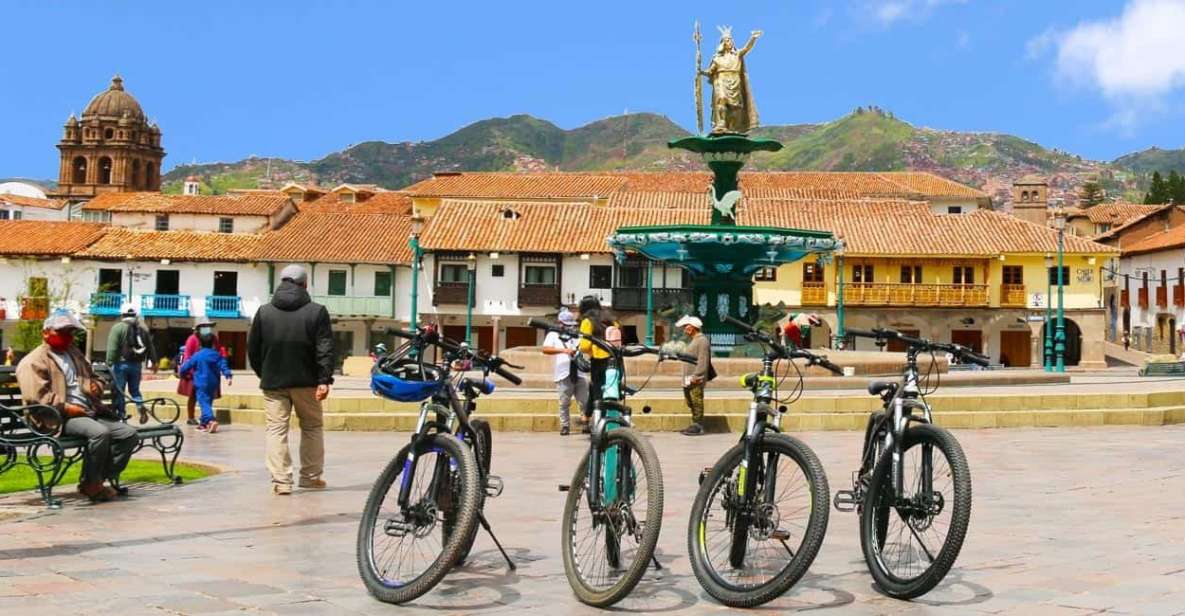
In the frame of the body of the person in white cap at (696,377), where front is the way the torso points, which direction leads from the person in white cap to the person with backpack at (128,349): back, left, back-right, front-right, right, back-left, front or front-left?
front

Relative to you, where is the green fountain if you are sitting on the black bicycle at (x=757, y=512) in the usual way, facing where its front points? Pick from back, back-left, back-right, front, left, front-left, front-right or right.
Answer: back

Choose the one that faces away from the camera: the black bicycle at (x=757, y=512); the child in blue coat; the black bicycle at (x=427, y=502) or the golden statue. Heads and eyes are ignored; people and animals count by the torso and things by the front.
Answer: the child in blue coat

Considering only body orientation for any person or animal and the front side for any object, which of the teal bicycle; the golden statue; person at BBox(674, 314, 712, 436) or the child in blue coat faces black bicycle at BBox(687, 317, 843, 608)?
the golden statue

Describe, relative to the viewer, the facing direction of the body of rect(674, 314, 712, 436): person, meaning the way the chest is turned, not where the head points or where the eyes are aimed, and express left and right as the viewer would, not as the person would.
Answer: facing to the left of the viewer

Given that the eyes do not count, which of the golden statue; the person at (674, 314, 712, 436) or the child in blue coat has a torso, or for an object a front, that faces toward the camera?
the golden statue

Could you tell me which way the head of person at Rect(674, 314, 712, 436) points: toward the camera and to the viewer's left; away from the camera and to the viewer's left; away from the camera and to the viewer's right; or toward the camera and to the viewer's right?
toward the camera and to the viewer's left

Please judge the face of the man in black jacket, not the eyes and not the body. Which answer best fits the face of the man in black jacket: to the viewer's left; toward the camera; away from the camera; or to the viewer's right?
away from the camera

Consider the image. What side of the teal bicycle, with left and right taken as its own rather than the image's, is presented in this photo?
front

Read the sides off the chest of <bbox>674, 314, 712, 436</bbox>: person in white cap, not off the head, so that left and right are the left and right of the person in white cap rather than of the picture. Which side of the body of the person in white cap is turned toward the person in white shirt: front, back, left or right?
front

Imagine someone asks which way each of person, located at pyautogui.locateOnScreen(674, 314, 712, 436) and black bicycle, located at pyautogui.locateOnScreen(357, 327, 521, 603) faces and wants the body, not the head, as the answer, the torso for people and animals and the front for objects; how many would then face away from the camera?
0

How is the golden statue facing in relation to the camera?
toward the camera

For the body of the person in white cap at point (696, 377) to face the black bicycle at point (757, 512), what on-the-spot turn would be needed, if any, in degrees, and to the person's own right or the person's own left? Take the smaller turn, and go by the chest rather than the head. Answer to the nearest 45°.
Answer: approximately 90° to the person's own left

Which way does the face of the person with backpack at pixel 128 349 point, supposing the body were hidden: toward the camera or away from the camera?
away from the camera

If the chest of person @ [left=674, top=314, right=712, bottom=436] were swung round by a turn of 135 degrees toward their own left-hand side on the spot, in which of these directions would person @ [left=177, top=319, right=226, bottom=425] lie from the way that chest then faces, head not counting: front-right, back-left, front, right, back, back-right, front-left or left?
back-right

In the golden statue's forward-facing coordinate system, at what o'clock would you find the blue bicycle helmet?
The blue bicycle helmet is roughly at 12 o'clock from the golden statue.

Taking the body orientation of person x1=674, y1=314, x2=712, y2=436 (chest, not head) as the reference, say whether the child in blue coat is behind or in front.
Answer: in front

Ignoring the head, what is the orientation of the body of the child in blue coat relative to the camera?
away from the camera
